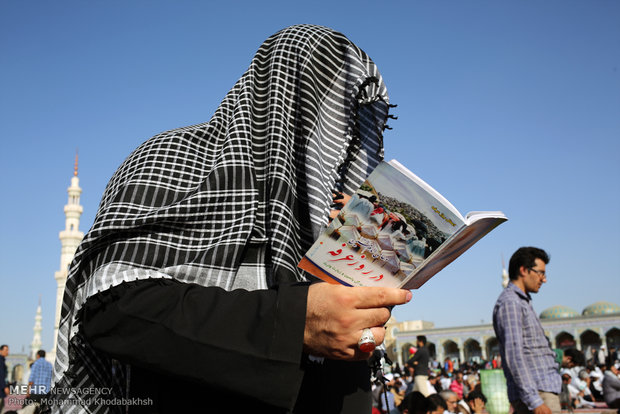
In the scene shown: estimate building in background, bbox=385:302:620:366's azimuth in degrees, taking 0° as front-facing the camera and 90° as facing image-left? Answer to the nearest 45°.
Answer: approximately 0°

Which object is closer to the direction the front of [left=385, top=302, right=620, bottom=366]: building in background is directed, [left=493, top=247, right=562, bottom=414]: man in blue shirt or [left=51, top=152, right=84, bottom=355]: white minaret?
the man in blue shirt

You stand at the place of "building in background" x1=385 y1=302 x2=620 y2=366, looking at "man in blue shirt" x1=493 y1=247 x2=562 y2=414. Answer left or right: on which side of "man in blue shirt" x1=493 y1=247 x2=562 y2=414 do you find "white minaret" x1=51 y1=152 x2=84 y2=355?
right

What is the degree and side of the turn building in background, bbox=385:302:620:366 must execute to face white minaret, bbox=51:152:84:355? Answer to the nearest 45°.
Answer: approximately 45° to its right
